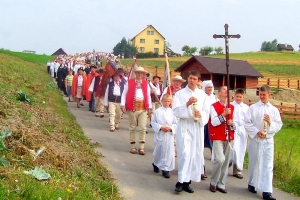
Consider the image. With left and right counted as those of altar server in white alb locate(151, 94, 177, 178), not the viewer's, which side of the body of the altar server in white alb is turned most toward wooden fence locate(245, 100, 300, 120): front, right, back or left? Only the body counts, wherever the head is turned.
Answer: back

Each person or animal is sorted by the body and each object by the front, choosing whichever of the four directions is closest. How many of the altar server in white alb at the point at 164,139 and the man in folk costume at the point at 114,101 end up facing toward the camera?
2

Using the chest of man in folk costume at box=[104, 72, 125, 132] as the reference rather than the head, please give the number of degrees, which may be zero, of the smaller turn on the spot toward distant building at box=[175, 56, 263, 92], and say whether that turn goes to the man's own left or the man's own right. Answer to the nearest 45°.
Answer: approximately 180°

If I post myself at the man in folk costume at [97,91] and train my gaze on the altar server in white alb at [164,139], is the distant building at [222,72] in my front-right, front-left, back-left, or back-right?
back-left

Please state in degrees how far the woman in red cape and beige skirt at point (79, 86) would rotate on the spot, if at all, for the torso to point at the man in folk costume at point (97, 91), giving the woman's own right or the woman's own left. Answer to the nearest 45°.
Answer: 0° — they already face them

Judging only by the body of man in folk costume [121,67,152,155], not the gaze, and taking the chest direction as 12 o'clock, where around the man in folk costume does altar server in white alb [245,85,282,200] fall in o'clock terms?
The altar server in white alb is roughly at 11 o'clock from the man in folk costume.

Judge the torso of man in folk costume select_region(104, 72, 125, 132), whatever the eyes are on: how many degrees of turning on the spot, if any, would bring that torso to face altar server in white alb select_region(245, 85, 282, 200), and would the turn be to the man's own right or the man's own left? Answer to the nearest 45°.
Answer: approximately 45° to the man's own left

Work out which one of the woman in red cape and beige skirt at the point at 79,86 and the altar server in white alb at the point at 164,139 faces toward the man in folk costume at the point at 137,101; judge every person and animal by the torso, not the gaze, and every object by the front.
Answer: the woman in red cape and beige skirt at the point at 79,86

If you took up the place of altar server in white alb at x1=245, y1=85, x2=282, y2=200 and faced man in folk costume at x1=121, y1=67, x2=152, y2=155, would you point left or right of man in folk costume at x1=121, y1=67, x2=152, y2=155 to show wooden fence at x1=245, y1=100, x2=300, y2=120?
right

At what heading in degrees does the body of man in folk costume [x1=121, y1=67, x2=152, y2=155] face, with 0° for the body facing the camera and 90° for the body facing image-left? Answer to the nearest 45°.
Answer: approximately 0°

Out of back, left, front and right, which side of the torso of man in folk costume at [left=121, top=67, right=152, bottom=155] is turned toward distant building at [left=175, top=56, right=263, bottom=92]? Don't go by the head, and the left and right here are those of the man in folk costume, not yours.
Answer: back

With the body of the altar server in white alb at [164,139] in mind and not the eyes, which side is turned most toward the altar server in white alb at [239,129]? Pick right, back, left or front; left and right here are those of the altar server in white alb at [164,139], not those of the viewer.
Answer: left

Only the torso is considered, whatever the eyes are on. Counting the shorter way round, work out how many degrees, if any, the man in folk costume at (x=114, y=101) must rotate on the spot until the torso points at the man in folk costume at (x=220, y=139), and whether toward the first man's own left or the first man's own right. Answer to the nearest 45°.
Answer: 0° — they already face them
